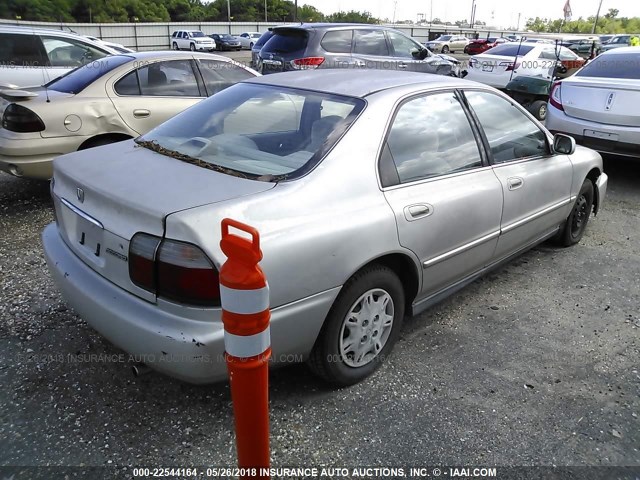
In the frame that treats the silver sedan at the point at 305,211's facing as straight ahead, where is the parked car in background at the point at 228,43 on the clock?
The parked car in background is roughly at 10 o'clock from the silver sedan.

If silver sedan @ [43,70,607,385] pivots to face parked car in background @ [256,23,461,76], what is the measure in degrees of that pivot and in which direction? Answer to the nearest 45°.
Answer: approximately 45° to its left

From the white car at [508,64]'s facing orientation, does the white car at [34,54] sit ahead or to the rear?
to the rear

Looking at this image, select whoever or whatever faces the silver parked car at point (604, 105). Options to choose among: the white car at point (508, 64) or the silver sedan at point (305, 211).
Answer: the silver sedan

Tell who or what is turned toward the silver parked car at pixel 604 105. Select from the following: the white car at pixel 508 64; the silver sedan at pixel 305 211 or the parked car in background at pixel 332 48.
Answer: the silver sedan

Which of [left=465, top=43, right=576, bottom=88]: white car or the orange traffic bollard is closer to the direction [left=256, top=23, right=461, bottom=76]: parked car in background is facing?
the white car

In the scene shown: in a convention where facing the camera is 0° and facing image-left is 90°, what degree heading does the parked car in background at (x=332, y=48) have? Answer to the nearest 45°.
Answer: approximately 225°

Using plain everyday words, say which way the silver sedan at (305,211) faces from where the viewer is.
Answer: facing away from the viewer and to the right of the viewer
